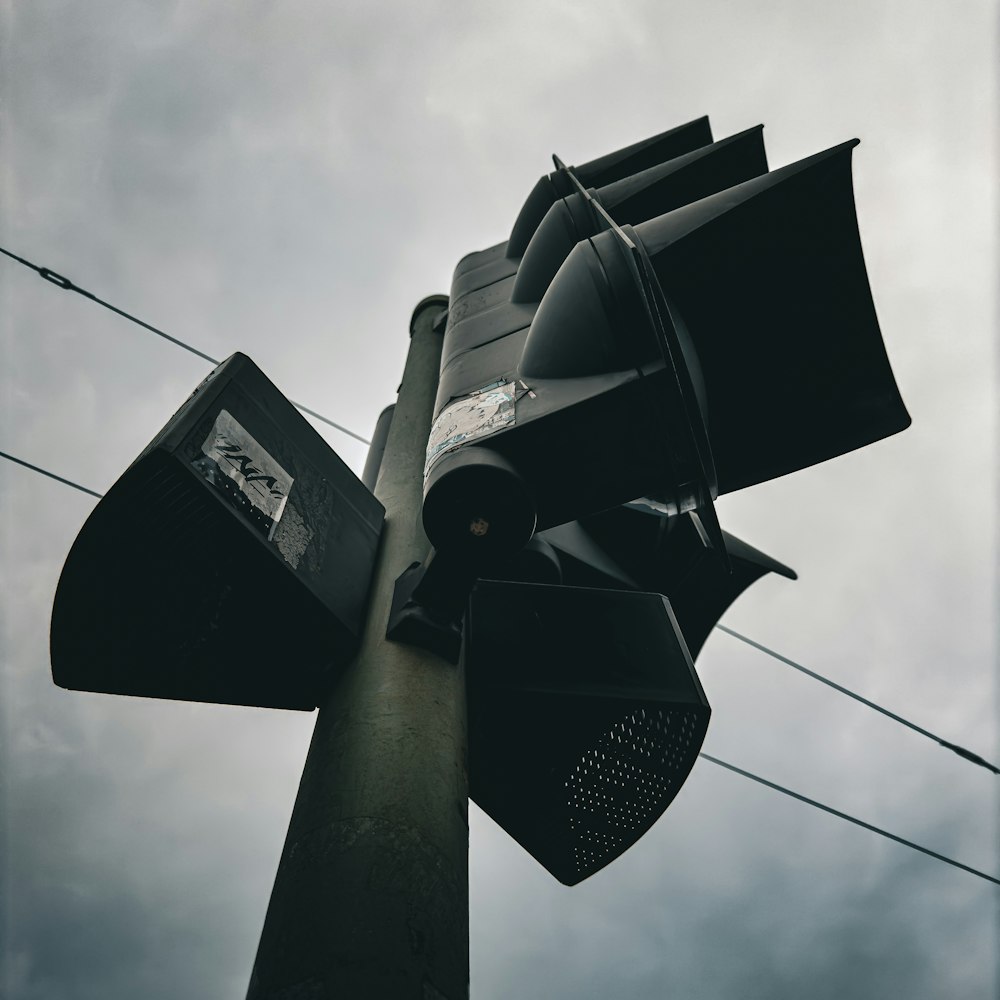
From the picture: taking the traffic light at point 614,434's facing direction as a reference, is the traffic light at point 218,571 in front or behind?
behind

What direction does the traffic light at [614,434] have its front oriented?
to the viewer's right
